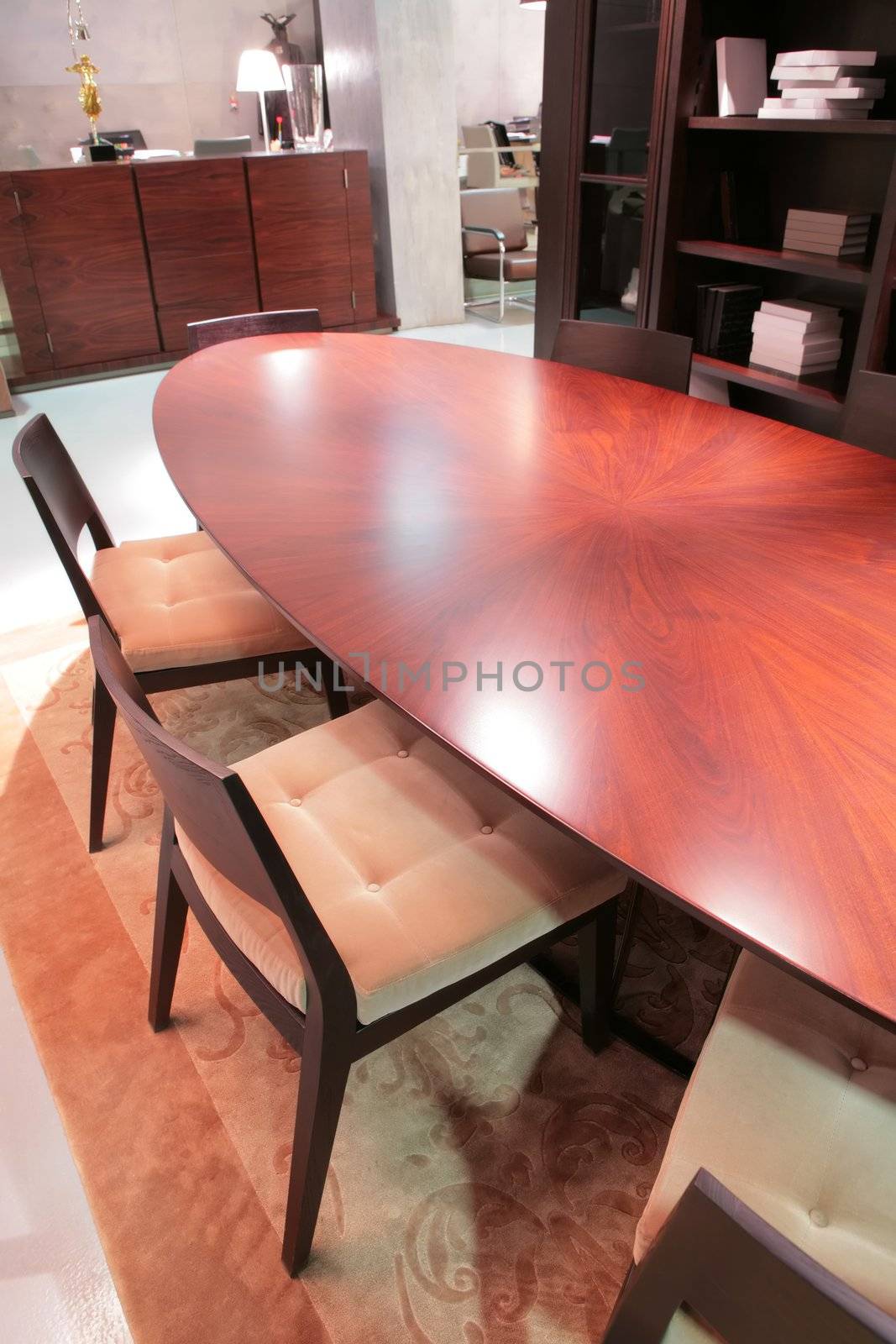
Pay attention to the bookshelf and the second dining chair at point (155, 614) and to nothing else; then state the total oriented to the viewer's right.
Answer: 1

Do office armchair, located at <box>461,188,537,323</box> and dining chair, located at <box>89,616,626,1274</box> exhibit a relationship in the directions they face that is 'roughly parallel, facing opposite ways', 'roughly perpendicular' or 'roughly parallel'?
roughly perpendicular

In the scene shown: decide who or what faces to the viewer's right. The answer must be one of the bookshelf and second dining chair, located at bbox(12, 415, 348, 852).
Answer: the second dining chair

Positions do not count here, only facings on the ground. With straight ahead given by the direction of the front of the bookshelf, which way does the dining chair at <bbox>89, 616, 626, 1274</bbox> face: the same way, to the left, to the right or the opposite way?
the opposite way

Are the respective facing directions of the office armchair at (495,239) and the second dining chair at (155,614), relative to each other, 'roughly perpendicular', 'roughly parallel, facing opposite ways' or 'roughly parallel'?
roughly perpendicular

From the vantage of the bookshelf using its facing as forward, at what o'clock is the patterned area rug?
The patterned area rug is roughly at 11 o'clock from the bookshelf.

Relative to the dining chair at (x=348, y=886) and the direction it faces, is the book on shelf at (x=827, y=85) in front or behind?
in front

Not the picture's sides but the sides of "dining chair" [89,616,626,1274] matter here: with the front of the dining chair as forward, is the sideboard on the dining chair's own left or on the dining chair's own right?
on the dining chair's own left

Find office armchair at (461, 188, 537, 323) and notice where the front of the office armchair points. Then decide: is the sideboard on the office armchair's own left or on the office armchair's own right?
on the office armchair's own right

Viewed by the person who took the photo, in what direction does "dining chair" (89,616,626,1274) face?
facing away from the viewer and to the right of the viewer

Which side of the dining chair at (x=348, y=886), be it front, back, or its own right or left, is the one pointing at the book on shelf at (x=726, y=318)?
front

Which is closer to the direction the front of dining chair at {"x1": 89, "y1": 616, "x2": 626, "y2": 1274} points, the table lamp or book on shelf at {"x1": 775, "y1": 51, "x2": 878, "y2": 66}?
the book on shelf

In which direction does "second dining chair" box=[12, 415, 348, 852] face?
to the viewer's right
